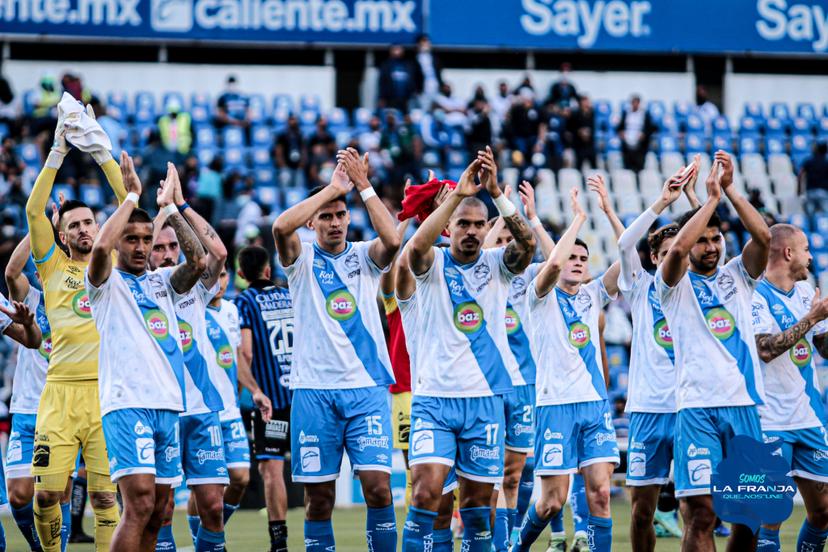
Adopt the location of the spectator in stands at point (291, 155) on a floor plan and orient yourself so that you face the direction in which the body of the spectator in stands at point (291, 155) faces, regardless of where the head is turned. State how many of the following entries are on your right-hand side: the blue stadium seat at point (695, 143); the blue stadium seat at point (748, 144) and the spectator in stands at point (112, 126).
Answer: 1

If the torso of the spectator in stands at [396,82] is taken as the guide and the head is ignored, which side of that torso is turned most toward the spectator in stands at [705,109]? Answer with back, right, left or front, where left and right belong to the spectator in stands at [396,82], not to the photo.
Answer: left

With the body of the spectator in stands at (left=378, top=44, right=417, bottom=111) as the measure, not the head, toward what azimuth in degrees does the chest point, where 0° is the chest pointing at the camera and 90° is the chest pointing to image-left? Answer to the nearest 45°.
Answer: approximately 0°

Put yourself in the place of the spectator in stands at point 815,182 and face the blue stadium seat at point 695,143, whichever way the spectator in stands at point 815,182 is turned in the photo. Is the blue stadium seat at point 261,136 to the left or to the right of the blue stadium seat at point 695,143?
left

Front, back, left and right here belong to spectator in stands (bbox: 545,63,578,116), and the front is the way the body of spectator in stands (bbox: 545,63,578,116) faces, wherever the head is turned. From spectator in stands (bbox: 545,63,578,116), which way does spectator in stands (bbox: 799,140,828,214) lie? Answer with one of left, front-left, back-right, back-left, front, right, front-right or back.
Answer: left

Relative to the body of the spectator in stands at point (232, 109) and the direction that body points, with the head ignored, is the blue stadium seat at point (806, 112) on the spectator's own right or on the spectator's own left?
on the spectator's own left

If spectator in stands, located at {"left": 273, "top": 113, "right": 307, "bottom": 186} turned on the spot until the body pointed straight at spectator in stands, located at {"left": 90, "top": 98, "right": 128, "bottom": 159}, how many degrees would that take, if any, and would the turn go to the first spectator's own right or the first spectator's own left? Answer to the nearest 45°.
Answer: approximately 90° to the first spectator's own right

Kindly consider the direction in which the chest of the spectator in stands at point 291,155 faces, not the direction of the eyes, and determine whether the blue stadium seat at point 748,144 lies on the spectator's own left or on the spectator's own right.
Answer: on the spectator's own left

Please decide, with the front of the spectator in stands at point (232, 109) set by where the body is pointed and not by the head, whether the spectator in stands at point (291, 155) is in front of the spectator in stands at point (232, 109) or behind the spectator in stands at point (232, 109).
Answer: in front
